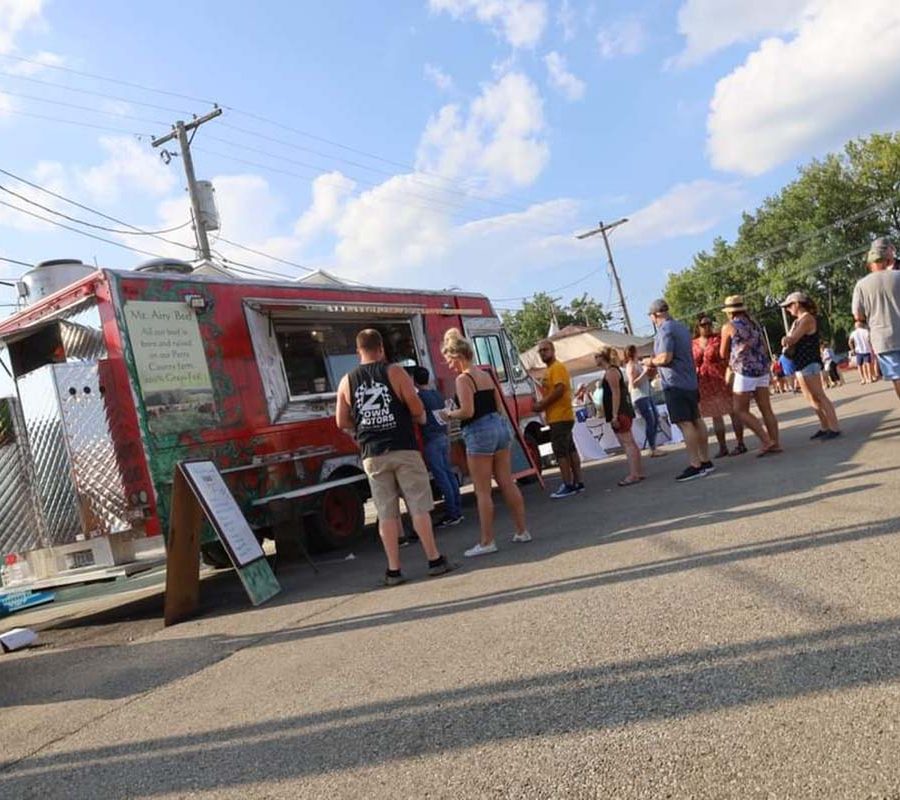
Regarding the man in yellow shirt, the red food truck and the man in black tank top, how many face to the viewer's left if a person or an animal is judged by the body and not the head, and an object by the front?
1

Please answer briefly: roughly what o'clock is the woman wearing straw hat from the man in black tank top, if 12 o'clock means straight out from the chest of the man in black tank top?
The woman wearing straw hat is roughly at 2 o'clock from the man in black tank top.

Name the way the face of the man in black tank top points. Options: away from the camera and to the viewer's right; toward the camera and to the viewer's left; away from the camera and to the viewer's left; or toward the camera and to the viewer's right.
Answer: away from the camera and to the viewer's left

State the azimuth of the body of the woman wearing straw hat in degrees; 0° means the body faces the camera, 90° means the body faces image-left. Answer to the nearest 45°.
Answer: approximately 135°

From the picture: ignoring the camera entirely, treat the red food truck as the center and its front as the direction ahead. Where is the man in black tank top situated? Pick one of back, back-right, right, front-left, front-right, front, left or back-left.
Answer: right

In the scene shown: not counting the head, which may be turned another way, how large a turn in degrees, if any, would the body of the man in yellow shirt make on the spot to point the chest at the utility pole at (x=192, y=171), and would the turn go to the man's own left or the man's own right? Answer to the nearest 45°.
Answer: approximately 45° to the man's own right

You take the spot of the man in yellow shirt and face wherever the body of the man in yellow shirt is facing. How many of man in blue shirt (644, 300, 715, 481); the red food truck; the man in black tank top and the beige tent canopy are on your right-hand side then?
1

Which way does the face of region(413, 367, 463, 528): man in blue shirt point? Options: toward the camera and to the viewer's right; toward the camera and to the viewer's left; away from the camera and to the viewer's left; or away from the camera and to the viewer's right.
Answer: away from the camera and to the viewer's left

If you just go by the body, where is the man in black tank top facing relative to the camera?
away from the camera

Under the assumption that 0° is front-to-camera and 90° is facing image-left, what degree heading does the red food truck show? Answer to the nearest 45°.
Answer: approximately 225°

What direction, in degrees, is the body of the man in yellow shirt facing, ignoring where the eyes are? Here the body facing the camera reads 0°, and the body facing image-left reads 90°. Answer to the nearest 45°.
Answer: approximately 90°

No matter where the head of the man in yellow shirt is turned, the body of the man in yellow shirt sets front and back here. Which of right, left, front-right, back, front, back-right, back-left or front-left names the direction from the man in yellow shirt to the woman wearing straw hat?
back

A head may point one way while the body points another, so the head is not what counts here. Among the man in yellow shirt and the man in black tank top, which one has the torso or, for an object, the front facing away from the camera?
the man in black tank top

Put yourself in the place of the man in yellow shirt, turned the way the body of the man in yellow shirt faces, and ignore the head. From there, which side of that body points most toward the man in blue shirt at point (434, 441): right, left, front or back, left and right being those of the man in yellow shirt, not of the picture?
front
